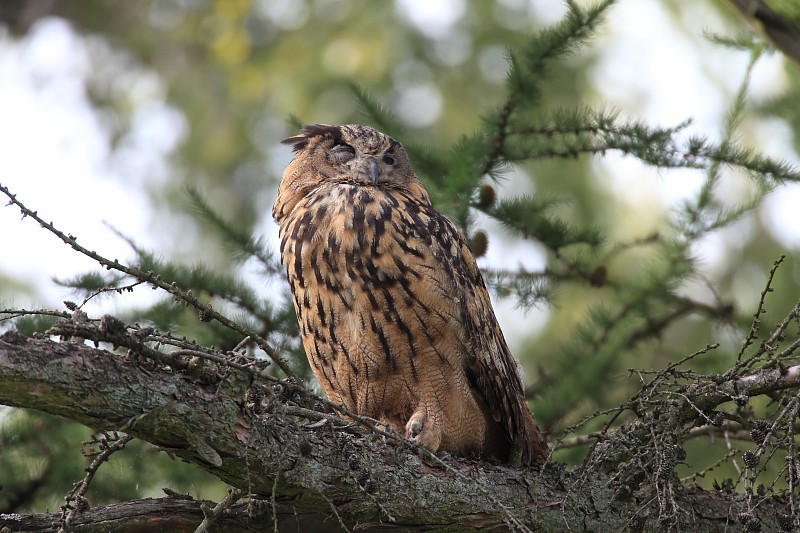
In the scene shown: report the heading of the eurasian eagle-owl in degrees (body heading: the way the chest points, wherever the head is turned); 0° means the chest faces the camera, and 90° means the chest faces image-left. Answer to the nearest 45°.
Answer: approximately 45°
